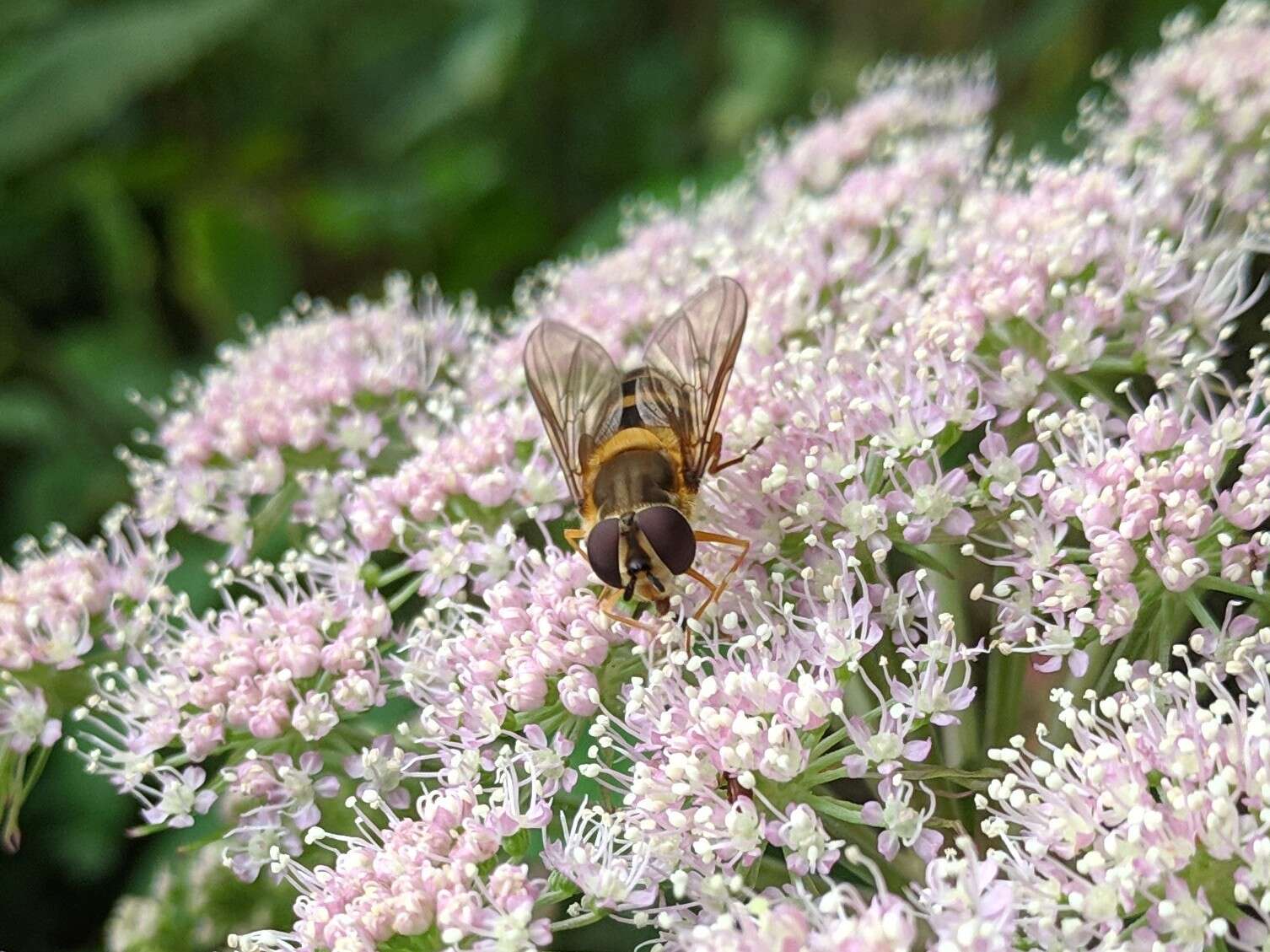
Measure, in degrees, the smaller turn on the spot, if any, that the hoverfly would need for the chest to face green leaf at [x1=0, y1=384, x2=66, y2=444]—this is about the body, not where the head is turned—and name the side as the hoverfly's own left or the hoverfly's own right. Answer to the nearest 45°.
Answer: approximately 135° to the hoverfly's own right

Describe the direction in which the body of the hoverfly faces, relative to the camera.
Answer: toward the camera

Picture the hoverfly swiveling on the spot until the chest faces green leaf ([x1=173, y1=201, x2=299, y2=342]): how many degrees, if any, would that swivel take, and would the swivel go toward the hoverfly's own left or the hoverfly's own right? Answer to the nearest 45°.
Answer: approximately 135° to the hoverfly's own right

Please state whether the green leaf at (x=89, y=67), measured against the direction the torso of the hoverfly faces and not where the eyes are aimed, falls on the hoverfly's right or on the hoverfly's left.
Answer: on the hoverfly's right
